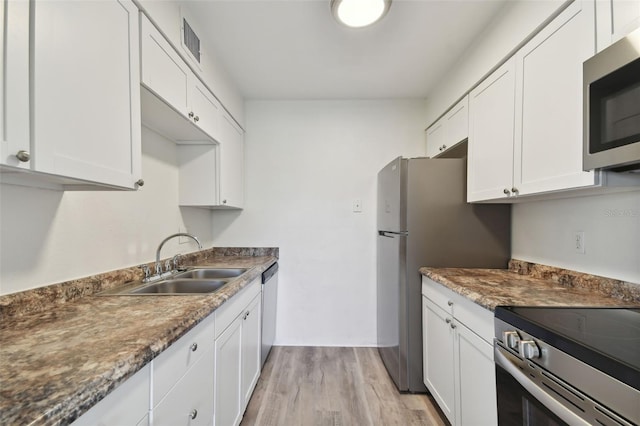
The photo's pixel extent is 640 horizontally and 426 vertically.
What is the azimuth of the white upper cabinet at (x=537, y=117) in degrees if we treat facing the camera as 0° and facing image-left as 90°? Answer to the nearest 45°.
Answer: approximately 45°

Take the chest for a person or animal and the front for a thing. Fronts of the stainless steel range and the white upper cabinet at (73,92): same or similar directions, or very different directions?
very different directions

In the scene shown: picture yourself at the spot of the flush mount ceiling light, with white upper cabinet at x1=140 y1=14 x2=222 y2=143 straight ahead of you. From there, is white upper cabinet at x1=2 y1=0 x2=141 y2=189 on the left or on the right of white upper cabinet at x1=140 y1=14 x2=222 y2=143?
left

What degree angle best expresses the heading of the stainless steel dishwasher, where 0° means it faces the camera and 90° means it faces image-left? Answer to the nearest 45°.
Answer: approximately 270°

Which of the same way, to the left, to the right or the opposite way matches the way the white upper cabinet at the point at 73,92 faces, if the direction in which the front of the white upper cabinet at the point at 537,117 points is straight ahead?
the opposite way

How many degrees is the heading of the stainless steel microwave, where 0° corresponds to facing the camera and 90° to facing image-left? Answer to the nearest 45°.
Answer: approximately 45°
